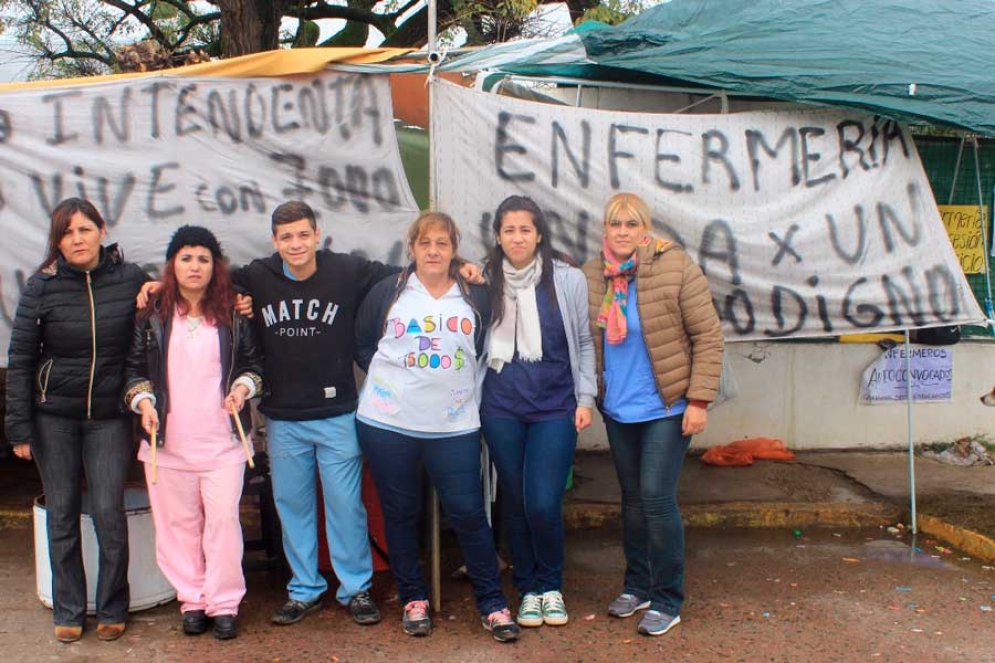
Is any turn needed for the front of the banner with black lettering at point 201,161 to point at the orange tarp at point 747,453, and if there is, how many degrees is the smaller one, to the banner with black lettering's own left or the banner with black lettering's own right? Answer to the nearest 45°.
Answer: approximately 90° to the banner with black lettering's own left

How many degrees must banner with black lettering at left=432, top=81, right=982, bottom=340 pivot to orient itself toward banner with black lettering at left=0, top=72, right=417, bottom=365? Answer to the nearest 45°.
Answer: approximately 90° to its right

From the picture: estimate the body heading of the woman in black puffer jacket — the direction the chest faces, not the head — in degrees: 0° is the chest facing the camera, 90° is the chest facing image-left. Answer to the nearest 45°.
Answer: approximately 0°

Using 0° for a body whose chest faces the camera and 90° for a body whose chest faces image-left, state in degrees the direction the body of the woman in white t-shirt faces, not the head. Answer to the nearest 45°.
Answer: approximately 0°

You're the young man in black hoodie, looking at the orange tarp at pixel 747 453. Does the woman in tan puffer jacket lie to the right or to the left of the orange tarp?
right

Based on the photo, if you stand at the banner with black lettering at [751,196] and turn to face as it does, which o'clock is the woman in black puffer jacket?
The woman in black puffer jacket is roughly at 2 o'clock from the banner with black lettering.
